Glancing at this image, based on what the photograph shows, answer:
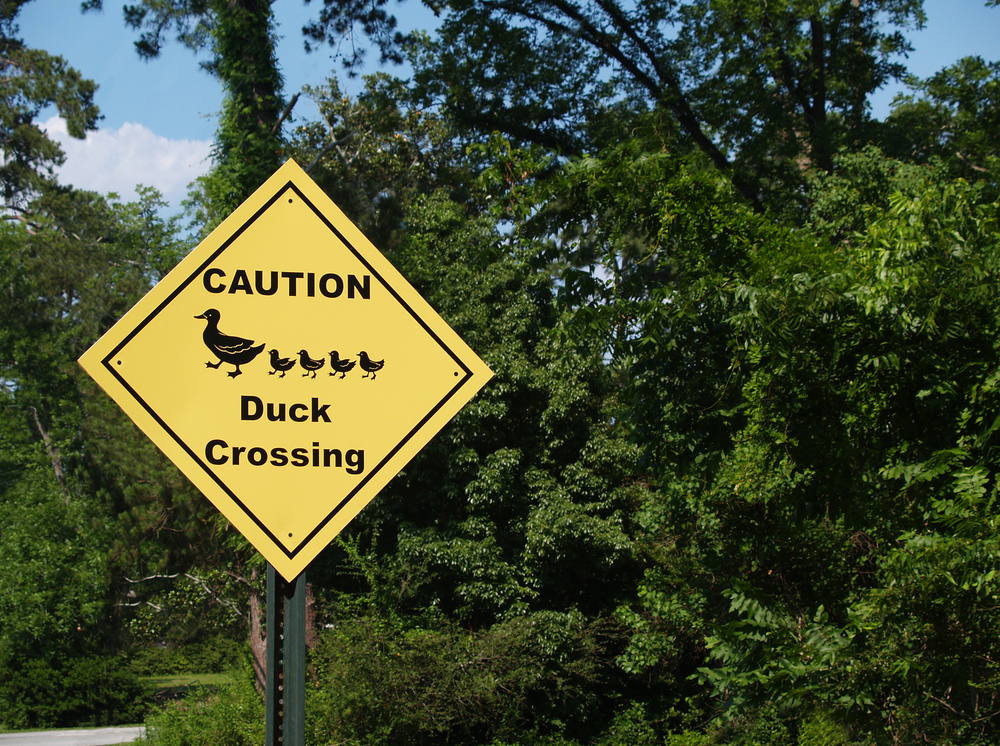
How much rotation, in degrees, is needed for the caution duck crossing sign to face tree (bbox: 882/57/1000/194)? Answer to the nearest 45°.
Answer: approximately 135° to its left

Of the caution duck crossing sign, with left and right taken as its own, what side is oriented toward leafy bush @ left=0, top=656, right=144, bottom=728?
back

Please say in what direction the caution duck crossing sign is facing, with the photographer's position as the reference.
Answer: facing the viewer

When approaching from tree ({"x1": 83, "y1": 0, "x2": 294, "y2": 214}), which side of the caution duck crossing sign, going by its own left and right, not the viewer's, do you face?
back

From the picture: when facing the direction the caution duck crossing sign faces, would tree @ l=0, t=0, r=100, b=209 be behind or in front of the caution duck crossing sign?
behind
